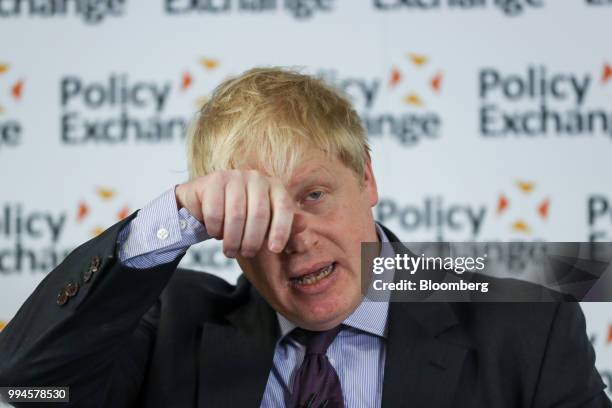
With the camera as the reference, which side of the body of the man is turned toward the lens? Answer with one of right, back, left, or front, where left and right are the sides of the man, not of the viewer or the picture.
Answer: front
